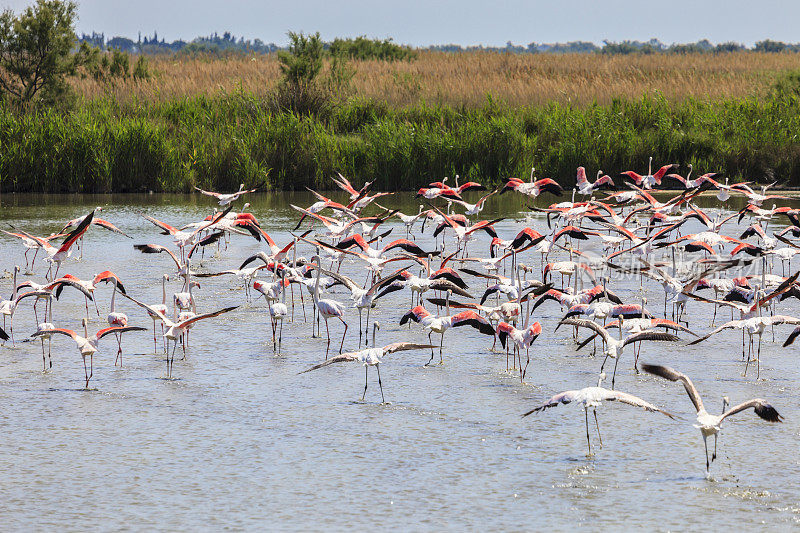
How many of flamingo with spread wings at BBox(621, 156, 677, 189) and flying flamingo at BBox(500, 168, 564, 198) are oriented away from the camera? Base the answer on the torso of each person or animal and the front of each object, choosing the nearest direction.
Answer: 2

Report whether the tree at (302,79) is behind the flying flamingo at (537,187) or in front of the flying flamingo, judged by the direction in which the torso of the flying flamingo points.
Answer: in front

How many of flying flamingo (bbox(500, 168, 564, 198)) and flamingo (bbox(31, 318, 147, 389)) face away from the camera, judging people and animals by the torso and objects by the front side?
2

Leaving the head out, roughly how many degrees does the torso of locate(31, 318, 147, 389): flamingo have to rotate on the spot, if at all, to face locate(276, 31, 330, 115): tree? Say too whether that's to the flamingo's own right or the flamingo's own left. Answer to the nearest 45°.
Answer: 0° — it already faces it

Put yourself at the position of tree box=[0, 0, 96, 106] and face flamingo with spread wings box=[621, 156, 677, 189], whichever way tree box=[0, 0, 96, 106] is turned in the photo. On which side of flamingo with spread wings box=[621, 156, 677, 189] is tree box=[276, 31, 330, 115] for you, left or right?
left

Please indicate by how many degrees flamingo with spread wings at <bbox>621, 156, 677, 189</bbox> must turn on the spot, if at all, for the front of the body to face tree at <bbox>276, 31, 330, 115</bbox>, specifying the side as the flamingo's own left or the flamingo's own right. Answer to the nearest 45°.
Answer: approximately 45° to the flamingo's own left

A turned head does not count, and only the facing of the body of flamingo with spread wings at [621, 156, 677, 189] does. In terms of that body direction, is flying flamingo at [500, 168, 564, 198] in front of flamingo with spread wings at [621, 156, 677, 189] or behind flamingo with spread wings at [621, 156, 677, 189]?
behind

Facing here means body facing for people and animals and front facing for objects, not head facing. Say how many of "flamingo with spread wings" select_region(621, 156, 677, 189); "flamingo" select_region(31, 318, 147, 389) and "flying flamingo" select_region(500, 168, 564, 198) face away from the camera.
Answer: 3

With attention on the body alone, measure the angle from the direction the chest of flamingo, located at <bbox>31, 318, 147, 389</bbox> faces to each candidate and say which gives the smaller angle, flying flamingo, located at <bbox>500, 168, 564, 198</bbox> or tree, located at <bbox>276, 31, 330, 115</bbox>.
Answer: the tree

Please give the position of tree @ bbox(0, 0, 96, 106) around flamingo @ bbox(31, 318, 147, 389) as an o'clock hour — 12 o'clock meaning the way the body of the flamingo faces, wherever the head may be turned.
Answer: The tree is roughly at 12 o'clock from the flamingo.

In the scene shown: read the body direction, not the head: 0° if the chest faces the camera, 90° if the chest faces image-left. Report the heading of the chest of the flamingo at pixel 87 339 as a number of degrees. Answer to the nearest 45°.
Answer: approximately 180°

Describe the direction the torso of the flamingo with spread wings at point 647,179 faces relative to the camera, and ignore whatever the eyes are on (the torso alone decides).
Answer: away from the camera
